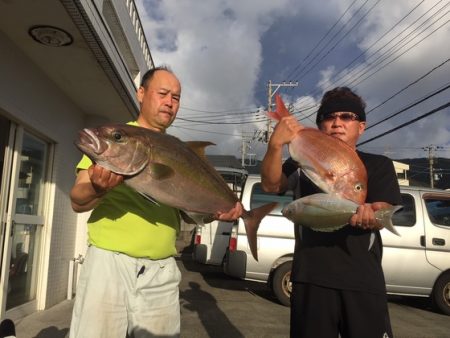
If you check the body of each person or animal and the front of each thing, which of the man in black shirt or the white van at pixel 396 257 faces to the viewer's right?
the white van

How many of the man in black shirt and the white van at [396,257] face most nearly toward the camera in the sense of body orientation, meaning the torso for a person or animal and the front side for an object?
1

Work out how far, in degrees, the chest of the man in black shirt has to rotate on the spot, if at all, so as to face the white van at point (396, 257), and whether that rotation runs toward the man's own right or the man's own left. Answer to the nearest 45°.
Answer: approximately 180°

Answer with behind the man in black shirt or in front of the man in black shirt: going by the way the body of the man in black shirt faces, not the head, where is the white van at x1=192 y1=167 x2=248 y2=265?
behind

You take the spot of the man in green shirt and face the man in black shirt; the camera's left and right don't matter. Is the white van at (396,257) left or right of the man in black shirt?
left

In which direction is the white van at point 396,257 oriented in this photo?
to the viewer's right

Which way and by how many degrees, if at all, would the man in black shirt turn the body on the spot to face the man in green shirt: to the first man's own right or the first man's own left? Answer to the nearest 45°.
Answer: approximately 90° to the first man's own right

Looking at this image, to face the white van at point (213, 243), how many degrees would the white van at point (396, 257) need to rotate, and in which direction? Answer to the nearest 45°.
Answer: approximately 180°

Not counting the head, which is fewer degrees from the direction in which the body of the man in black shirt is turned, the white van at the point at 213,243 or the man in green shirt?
the man in green shirt
